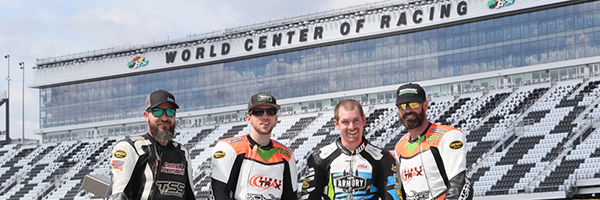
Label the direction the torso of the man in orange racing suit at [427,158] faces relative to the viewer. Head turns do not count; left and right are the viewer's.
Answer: facing the viewer and to the left of the viewer

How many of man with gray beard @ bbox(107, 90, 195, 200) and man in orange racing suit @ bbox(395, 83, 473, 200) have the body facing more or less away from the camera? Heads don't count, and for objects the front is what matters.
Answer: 0

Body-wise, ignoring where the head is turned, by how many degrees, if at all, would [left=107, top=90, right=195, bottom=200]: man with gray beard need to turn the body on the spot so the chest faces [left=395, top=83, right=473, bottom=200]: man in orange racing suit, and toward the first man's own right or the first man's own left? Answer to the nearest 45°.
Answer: approximately 45° to the first man's own left

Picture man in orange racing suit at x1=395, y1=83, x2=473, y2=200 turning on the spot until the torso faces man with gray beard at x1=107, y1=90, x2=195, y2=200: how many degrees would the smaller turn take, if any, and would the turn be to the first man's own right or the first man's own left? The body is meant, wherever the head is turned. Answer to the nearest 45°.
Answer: approximately 45° to the first man's own right
